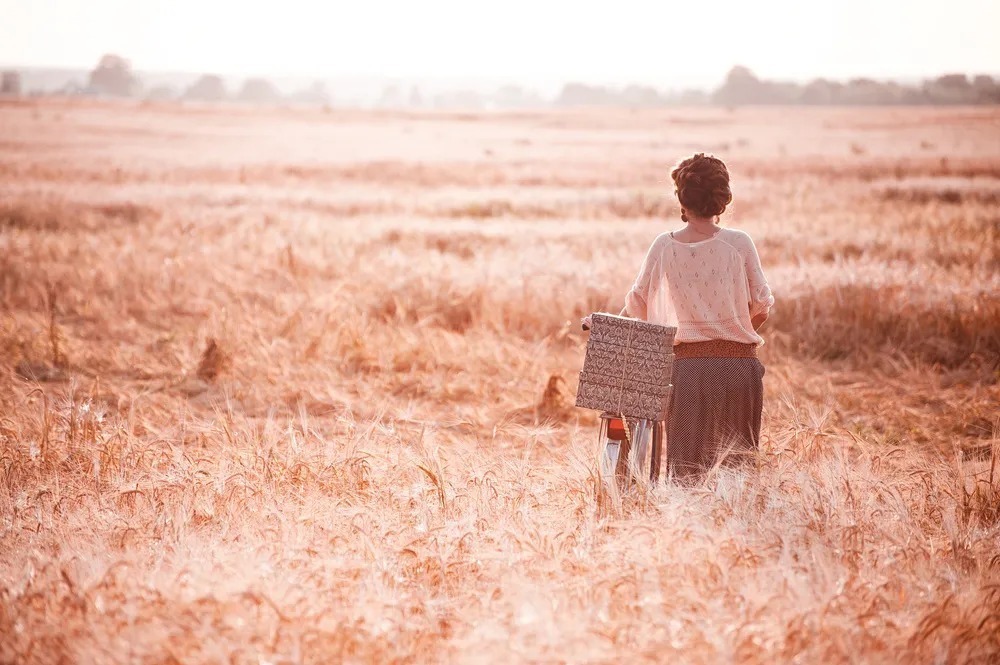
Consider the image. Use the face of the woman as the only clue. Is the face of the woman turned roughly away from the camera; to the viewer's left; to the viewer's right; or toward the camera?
away from the camera

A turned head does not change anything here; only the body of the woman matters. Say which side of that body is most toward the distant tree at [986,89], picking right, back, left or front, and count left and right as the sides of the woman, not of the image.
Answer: front

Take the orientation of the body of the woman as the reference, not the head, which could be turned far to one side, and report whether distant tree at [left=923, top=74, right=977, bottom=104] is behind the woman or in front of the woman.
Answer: in front

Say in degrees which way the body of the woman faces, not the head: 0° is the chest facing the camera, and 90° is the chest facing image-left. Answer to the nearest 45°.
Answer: approximately 180°
